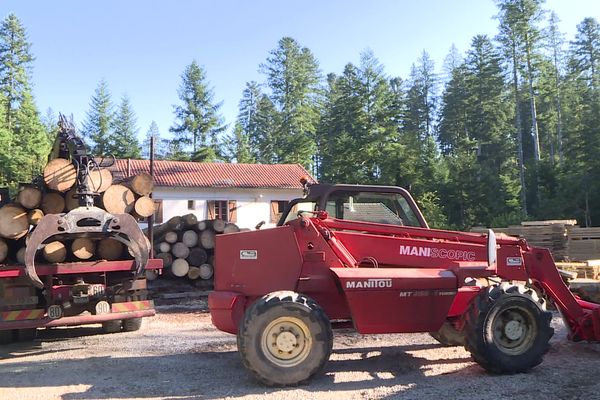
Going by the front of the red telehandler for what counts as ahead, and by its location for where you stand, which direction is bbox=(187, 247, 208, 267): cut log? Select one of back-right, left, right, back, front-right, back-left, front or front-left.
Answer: back-left

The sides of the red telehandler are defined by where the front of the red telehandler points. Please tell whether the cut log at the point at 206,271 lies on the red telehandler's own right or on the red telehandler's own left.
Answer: on the red telehandler's own left

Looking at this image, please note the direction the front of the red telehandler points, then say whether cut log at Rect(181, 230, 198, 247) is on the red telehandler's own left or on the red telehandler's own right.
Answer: on the red telehandler's own left

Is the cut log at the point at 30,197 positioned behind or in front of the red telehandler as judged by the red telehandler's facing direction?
behind

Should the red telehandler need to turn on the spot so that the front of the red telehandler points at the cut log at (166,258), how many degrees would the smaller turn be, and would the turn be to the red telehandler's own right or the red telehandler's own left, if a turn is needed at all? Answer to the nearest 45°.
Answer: approximately 135° to the red telehandler's own left

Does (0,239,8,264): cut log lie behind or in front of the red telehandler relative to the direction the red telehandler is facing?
behind

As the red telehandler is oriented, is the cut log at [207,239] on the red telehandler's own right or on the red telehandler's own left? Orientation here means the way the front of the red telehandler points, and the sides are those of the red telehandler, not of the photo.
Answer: on the red telehandler's own left

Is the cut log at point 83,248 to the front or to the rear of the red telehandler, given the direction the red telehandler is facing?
to the rear

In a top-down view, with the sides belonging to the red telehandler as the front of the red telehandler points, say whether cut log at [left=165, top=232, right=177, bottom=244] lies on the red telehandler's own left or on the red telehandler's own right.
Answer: on the red telehandler's own left

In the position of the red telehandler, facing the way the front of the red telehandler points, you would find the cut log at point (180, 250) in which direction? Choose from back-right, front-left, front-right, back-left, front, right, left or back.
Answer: back-left

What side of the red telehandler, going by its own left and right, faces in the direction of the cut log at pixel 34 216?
back

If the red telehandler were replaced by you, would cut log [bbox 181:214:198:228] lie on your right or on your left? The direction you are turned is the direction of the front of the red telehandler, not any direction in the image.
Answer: on your left

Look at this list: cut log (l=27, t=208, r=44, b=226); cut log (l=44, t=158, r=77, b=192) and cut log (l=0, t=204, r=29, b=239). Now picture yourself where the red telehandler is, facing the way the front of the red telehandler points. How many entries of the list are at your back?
3

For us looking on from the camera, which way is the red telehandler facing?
facing to the right of the viewer
